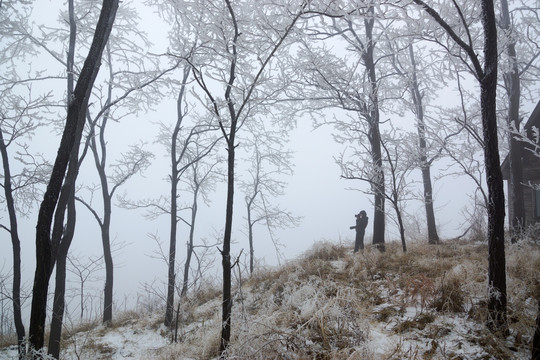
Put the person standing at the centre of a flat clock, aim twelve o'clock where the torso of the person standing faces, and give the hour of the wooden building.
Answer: The wooden building is roughly at 5 o'clock from the person standing.

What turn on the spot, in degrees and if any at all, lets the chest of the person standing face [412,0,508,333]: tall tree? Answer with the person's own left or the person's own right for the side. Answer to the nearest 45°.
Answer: approximately 90° to the person's own left

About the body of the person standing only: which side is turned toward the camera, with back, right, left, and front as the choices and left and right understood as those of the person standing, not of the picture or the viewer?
left

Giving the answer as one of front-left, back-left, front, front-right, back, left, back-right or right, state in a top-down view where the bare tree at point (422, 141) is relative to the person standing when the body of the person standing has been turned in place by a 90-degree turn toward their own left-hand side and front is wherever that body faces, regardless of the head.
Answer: back-left

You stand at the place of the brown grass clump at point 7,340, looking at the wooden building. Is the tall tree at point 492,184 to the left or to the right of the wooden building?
right

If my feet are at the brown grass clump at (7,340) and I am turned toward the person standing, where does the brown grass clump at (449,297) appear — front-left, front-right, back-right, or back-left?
front-right

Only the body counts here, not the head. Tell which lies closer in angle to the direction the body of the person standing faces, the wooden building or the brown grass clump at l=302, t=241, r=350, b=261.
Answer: the brown grass clump

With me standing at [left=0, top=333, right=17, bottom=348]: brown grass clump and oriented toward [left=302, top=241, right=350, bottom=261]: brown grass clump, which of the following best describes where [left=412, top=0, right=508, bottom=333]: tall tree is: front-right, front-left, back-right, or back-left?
front-right

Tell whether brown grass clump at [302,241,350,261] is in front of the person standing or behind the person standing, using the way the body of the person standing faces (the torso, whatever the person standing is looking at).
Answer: in front

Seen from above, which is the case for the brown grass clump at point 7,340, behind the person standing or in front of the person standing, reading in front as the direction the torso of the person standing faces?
in front

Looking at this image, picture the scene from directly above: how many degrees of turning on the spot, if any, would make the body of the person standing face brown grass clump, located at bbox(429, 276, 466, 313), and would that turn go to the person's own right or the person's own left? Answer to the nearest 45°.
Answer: approximately 90° to the person's own left

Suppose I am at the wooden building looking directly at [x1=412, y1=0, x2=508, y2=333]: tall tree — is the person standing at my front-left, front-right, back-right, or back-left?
front-right
